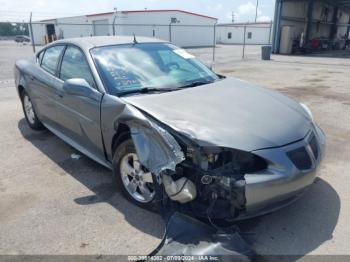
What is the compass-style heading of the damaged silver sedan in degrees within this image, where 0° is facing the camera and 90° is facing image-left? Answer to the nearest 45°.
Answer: approximately 315°

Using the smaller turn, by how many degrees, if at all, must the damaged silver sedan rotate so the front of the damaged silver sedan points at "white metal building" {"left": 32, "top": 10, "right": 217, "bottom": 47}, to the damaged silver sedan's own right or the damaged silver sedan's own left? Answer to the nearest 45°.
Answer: approximately 135° to the damaged silver sedan's own left
